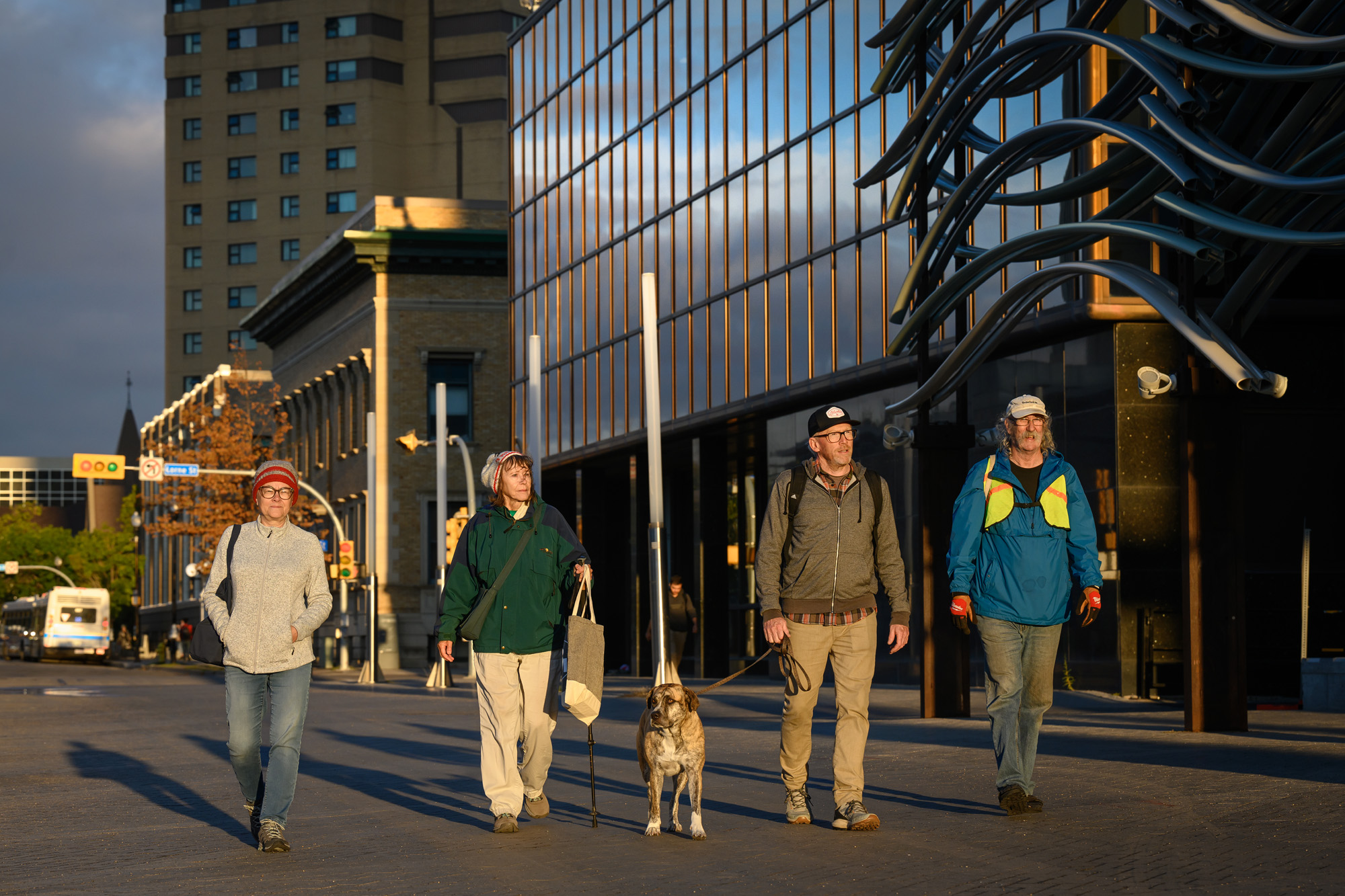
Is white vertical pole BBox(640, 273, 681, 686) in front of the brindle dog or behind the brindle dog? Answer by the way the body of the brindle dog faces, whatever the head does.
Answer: behind

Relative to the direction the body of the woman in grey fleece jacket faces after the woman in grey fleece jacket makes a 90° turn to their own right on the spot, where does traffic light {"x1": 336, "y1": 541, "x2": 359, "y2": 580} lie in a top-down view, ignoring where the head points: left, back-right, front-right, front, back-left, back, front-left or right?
right

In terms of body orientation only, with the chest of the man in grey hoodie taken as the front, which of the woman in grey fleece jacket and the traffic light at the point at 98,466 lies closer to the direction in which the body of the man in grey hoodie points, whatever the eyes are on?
the woman in grey fleece jacket

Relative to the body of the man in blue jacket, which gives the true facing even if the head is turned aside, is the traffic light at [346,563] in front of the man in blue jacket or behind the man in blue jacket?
behind

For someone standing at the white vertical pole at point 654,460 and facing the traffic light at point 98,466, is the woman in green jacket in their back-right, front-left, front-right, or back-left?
back-left

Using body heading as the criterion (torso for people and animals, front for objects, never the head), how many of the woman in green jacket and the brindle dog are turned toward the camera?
2

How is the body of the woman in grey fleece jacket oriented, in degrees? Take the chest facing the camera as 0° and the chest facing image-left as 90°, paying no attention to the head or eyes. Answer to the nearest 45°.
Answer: approximately 0°

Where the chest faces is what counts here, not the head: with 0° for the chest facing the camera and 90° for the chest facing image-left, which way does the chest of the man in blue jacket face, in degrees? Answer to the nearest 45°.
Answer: approximately 0°

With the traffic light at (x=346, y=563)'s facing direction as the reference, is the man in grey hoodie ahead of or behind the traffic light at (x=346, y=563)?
ahead

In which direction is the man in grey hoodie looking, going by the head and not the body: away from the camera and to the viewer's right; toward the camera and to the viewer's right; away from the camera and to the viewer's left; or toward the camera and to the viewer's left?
toward the camera and to the viewer's right
